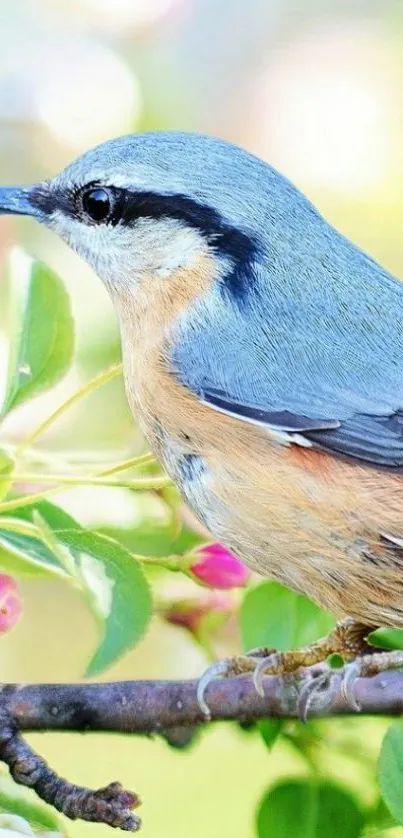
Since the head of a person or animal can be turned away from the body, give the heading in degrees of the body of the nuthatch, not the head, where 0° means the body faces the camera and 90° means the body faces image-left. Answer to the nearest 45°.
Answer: approximately 90°
